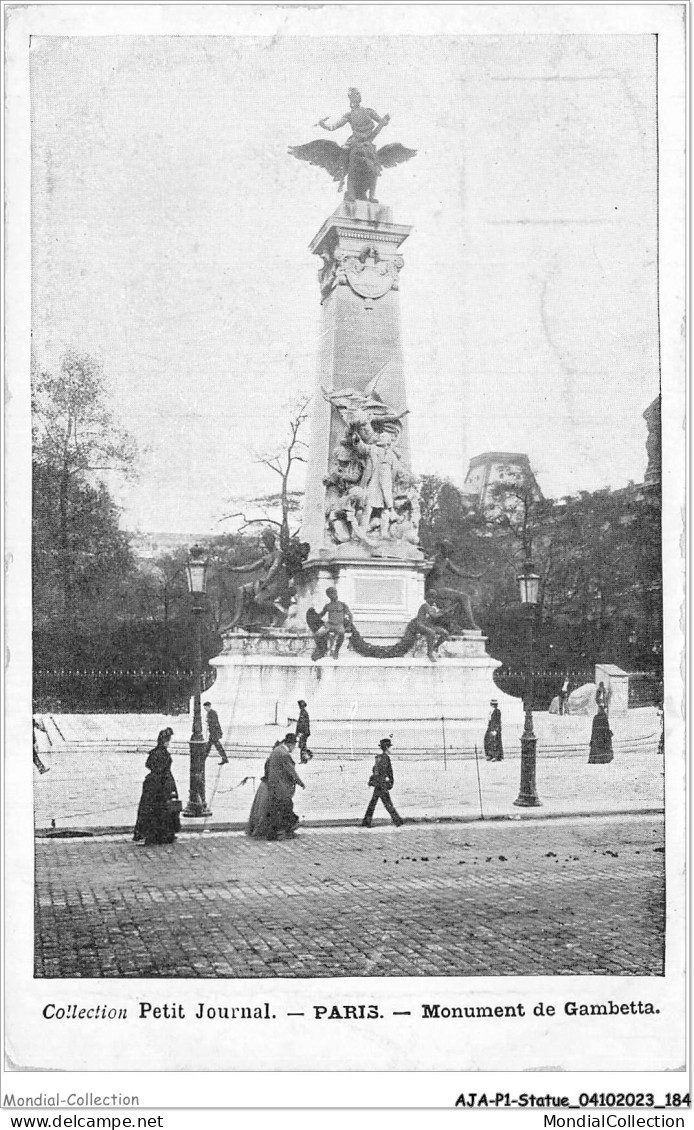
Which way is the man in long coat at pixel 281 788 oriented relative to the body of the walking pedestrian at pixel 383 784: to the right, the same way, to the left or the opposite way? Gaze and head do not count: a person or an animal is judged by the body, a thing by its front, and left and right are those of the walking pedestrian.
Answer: the same way

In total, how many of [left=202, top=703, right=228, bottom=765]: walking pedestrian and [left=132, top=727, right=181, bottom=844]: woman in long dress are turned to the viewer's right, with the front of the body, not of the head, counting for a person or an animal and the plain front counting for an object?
1
